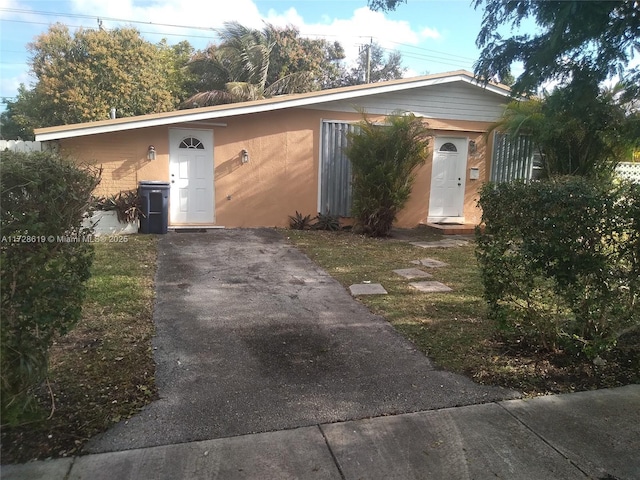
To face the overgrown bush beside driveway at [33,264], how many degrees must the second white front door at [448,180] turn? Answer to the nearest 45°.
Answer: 0° — it already faces it

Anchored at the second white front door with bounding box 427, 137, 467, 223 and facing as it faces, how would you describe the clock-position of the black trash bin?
The black trash bin is roughly at 2 o'clock from the second white front door.

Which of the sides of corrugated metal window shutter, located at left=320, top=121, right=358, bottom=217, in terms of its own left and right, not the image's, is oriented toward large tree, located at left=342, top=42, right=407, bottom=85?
back

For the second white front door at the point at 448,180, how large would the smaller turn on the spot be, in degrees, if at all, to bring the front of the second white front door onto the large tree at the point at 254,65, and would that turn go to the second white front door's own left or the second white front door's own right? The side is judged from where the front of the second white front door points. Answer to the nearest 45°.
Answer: approximately 135° to the second white front door's own right

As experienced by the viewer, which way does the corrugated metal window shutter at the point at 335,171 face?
facing the viewer

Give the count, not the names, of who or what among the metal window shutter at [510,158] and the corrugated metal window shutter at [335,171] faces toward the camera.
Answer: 2

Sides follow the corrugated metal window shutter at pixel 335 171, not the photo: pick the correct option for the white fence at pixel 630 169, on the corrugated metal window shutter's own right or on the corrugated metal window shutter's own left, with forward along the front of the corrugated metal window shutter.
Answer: on the corrugated metal window shutter's own left

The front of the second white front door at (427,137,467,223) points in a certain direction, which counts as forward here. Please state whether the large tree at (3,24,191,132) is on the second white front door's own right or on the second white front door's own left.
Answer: on the second white front door's own right

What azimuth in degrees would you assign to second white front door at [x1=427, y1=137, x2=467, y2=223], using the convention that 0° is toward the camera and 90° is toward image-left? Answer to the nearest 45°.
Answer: approximately 0°

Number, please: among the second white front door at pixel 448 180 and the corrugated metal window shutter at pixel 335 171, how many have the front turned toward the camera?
2

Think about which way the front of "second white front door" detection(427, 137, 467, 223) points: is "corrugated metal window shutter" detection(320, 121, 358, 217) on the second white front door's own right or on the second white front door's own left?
on the second white front door's own right

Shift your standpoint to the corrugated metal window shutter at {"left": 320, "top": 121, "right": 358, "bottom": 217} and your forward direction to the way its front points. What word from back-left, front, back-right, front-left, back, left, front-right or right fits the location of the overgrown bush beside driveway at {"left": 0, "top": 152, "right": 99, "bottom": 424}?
front

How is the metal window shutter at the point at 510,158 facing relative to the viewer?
toward the camera

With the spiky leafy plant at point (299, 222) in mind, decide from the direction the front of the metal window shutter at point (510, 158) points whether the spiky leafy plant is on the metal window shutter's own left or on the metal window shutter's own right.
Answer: on the metal window shutter's own right

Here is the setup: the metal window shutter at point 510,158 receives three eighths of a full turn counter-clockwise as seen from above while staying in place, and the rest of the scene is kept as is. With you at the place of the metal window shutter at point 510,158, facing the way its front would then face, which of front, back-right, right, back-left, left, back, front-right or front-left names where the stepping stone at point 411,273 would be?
back-right

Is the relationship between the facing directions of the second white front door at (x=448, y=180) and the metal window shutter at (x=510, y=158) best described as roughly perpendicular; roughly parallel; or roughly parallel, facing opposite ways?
roughly parallel
